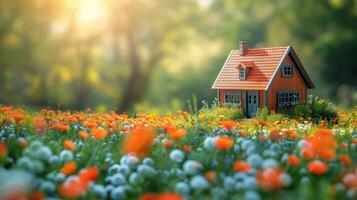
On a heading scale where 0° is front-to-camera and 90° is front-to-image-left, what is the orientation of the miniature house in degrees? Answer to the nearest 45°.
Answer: approximately 45°

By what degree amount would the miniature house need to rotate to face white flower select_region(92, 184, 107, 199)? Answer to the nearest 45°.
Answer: approximately 45° to its left

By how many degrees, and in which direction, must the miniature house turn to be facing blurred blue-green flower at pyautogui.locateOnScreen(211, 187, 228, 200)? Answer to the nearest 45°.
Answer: approximately 45° to its left

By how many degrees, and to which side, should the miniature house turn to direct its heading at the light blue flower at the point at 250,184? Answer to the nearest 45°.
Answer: approximately 45° to its left

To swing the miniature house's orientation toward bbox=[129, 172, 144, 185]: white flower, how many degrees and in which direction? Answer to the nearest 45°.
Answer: approximately 45° to its left

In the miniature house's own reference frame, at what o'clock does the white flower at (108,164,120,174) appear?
The white flower is roughly at 11 o'clock from the miniature house.
